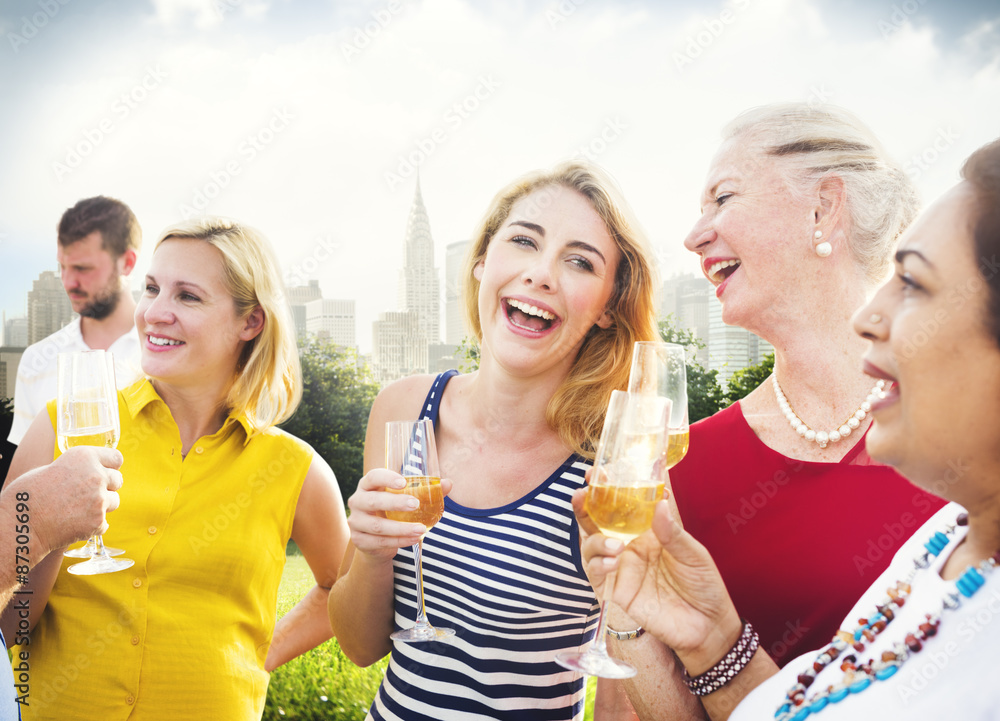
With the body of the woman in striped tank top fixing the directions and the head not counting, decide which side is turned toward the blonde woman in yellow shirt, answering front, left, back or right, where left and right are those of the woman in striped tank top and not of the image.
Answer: right

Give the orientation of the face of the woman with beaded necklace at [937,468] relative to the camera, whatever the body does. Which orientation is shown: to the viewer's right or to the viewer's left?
to the viewer's left

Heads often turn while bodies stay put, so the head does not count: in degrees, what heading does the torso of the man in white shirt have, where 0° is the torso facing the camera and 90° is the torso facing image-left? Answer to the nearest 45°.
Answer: approximately 45°

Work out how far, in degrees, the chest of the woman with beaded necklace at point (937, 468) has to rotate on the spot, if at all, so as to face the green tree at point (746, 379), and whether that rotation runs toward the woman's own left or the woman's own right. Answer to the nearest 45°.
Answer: approximately 90° to the woman's own right

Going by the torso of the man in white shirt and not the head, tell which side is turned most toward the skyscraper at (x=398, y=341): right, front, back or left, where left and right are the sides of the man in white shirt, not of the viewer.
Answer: back

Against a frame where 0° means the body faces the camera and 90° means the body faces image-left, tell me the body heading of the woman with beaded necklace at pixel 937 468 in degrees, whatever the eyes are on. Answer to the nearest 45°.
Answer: approximately 90°

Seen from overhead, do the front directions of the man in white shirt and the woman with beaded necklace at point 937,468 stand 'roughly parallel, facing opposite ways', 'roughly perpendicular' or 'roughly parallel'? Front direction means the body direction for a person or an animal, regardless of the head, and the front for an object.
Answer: roughly perpendicular

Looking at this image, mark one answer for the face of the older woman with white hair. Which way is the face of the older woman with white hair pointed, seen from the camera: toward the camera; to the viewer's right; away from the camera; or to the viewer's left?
to the viewer's left

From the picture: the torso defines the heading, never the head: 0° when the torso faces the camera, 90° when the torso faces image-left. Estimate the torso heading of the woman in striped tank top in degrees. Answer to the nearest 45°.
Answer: approximately 0°

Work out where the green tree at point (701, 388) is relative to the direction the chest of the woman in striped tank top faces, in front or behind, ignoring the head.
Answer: behind

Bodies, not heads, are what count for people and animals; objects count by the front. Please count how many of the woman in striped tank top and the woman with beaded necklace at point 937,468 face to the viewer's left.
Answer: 1

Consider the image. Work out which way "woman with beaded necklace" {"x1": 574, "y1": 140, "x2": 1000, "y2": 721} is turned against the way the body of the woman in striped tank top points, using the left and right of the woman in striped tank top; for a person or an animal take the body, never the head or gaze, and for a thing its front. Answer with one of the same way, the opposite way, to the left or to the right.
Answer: to the right
